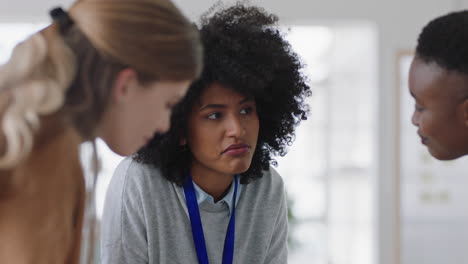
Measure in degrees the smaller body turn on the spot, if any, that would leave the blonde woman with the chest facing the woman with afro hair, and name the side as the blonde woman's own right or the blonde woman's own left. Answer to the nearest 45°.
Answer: approximately 45° to the blonde woman's own left

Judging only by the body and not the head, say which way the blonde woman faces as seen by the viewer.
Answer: to the viewer's right
